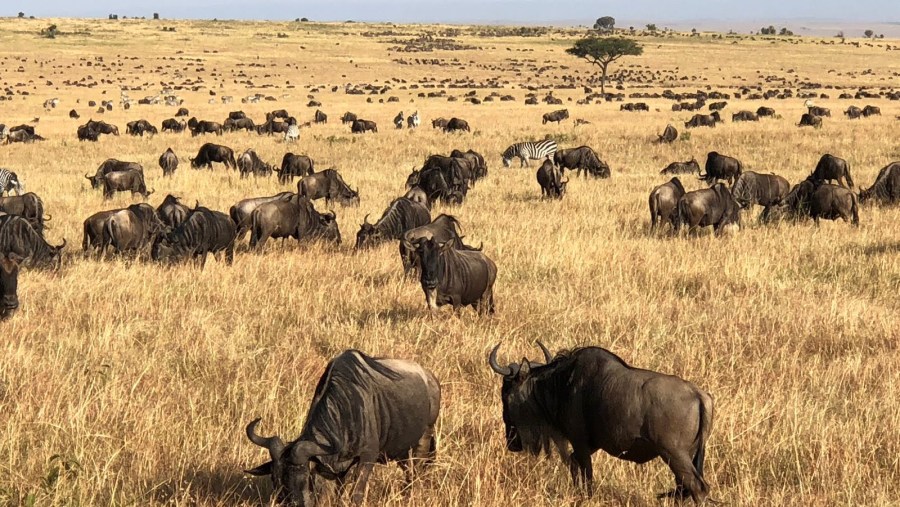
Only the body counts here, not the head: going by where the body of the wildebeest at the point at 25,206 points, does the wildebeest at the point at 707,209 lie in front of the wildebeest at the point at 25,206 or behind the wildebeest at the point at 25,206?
in front

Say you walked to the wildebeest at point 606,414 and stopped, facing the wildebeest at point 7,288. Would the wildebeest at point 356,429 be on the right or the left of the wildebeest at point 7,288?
left

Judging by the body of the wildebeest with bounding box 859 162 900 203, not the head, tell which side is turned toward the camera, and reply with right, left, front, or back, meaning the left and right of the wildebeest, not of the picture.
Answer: left

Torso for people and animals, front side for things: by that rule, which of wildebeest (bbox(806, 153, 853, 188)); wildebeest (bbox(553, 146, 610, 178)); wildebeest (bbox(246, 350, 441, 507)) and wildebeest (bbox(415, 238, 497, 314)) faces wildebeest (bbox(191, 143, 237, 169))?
wildebeest (bbox(806, 153, 853, 188))

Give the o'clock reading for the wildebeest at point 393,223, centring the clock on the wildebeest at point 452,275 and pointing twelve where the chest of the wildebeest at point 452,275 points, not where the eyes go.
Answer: the wildebeest at point 393,223 is roughly at 4 o'clock from the wildebeest at point 452,275.

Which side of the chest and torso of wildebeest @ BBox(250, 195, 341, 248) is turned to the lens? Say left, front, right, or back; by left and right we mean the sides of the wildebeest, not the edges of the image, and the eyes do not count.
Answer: right

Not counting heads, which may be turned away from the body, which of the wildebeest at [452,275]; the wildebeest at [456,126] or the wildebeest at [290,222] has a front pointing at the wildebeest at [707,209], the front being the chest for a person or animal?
the wildebeest at [290,222]

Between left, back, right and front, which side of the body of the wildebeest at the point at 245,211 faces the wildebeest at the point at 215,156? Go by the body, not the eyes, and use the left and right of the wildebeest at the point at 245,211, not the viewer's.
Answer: left

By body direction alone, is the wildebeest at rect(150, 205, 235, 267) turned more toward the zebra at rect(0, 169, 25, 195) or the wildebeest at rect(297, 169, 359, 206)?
the zebra

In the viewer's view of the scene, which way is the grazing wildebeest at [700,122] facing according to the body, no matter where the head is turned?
to the viewer's left
